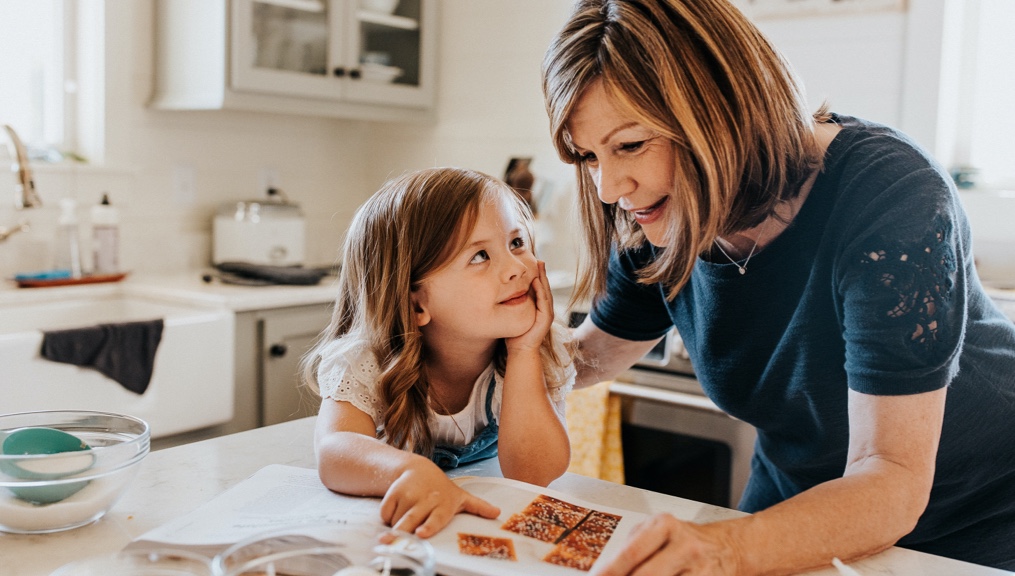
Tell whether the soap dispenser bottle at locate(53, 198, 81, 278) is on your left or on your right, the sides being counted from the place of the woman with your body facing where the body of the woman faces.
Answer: on your right

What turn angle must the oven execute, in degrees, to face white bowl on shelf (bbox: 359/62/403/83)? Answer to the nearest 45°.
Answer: approximately 90° to its right

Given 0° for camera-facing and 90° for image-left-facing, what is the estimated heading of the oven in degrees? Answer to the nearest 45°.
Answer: approximately 45°

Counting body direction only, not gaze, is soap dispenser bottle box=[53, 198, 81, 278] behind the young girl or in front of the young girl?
behind
